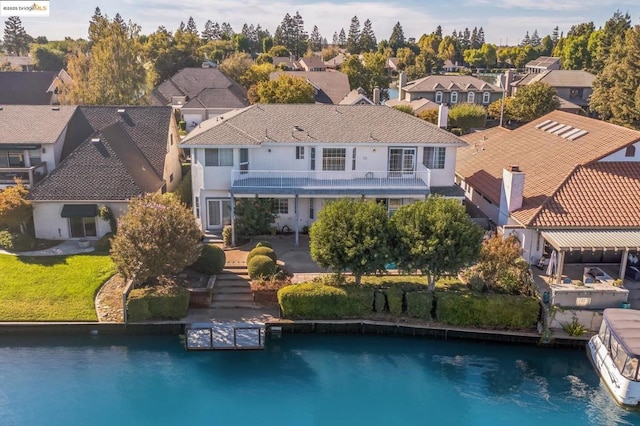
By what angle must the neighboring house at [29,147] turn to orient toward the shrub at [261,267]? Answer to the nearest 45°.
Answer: approximately 45° to its left

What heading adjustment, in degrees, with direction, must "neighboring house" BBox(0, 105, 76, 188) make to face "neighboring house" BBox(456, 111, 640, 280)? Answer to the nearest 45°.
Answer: approximately 45° to its left

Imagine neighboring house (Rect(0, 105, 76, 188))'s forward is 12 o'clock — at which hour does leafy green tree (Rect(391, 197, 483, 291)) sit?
The leafy green tree is roughly at 11 o'clock from the neighboring house.

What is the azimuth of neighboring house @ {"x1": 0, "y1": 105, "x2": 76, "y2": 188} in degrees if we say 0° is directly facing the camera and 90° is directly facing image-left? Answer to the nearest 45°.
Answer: approximately 0°

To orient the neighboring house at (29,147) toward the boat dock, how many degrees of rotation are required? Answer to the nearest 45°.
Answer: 0° — it already faces it

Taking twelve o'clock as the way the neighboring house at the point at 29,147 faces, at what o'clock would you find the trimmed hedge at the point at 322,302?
The trimmed hedge is roughly at 11 o'clock from the neighboring house.

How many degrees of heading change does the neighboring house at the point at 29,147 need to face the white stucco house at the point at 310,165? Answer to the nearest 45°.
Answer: approximately 45° to its left

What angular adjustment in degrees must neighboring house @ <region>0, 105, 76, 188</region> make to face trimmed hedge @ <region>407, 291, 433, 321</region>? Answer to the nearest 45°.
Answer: approximately 45° to its left

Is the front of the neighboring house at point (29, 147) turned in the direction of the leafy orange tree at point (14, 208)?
yes

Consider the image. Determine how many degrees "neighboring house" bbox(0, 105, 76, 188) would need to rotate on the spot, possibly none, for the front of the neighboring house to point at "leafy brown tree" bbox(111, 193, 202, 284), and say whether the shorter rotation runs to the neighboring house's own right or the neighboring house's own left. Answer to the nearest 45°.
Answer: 0° — it already faces it

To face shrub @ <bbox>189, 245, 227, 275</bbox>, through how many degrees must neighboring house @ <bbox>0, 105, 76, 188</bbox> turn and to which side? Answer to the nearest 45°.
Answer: approximately 45° to its left
